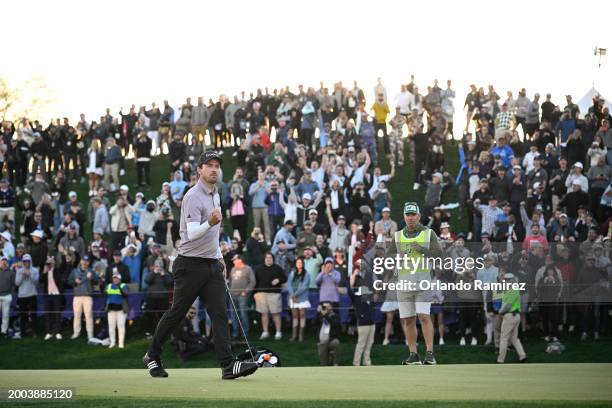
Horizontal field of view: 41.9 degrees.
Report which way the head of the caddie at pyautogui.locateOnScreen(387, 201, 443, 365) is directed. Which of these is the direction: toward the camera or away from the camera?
toward the camera

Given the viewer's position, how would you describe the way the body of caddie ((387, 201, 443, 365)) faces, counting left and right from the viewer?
facing the viewer
